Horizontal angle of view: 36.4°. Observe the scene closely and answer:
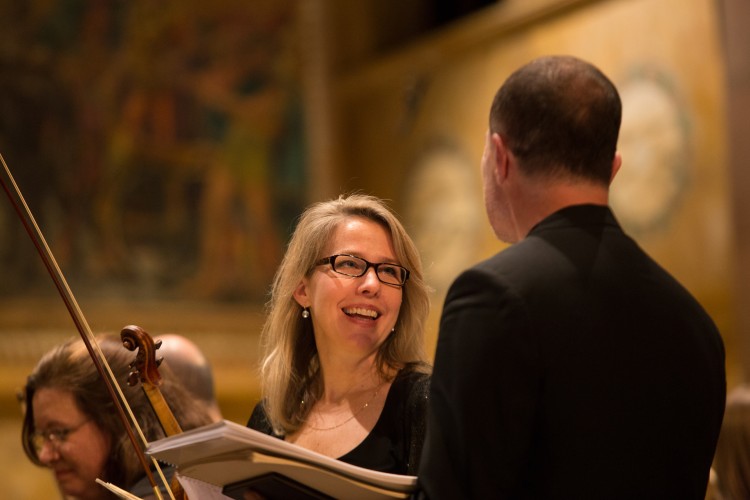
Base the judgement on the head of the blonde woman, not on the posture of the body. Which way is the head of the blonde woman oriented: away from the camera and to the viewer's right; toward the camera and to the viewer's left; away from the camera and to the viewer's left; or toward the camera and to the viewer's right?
toward the camera and to the viewer's right
